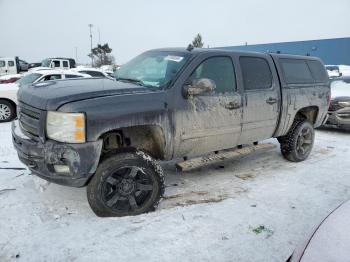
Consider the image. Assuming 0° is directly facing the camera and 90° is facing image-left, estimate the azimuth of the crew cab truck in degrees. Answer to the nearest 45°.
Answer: approximately 45°

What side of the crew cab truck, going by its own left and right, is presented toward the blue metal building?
back

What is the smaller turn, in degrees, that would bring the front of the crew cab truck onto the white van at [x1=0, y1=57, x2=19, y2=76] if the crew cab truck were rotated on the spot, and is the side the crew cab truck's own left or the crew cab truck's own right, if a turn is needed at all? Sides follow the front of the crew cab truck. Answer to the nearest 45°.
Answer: approximately 90° to the crew cab truck's own right
